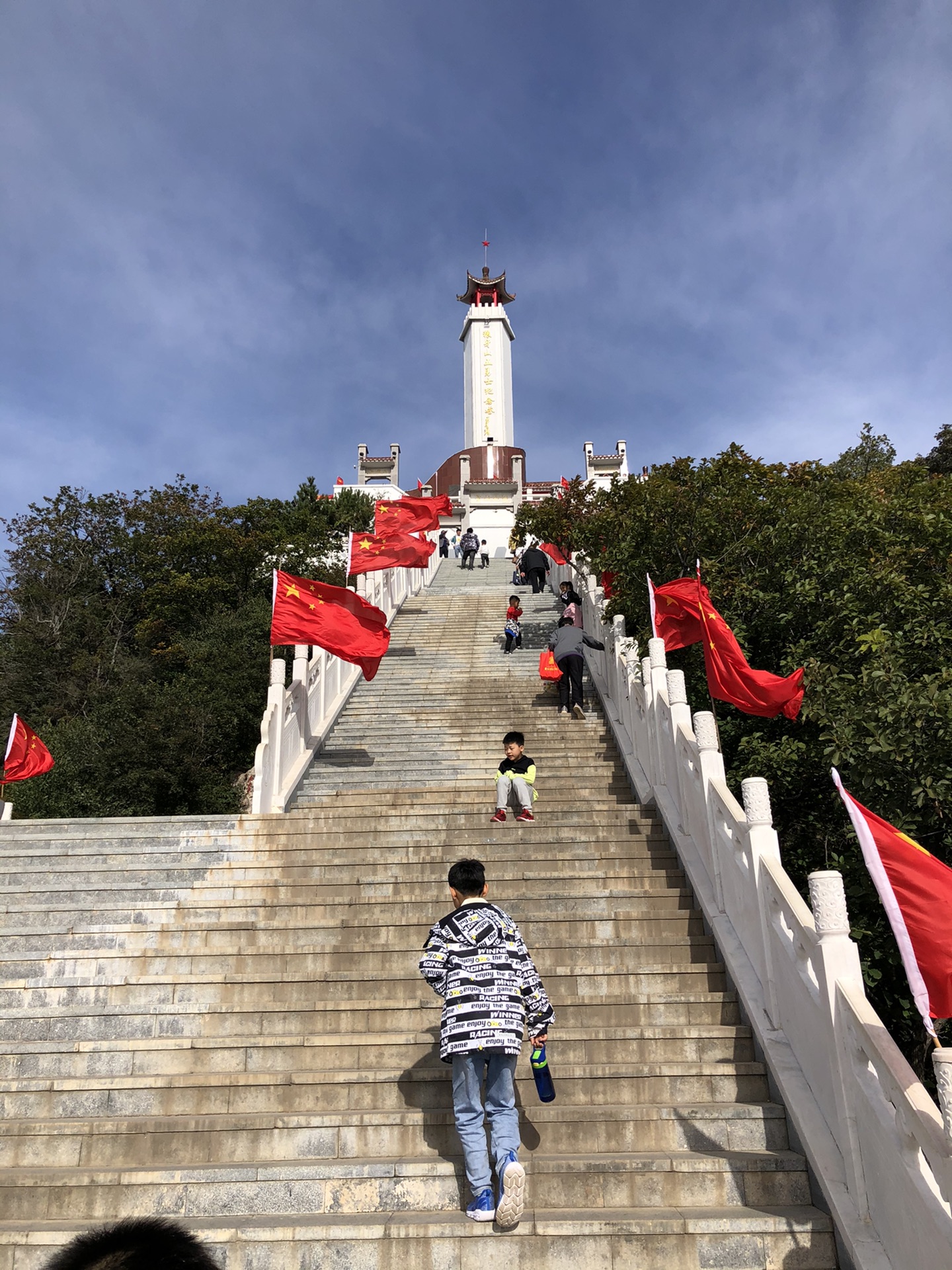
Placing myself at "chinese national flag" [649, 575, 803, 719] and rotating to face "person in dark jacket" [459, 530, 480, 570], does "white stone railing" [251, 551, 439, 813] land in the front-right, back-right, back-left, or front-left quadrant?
front-left

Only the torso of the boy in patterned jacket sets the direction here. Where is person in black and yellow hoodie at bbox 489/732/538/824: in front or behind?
in front

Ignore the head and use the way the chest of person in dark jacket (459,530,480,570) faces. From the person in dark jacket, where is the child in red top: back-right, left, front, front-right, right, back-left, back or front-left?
back

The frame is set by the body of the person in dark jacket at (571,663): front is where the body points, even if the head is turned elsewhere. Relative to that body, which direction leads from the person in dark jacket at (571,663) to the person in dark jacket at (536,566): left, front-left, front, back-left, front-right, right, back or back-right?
front

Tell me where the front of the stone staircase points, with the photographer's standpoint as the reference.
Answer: facing the viewer

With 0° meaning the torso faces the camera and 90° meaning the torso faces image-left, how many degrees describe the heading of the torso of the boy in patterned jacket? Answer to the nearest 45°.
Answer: approximately 180°

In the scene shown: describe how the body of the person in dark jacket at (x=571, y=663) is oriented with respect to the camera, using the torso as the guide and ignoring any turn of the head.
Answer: away from the camera

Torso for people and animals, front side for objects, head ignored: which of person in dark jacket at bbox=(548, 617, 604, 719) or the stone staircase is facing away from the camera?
the person in dark jacket
